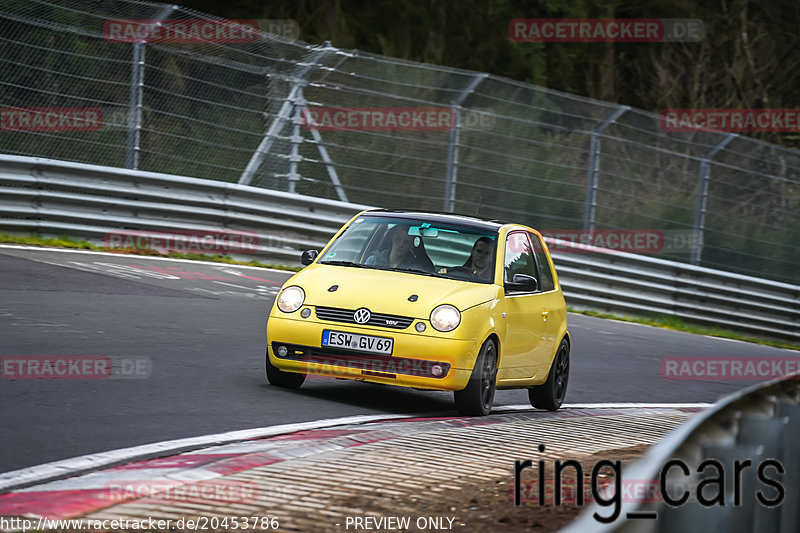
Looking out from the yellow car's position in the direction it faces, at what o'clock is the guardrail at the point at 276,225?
The guardrail is roughly at 4 o'clock from the yellow car.

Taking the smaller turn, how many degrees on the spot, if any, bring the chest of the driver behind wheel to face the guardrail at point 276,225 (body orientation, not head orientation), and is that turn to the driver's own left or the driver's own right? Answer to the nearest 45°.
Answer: approximately 135° to the driver's own right

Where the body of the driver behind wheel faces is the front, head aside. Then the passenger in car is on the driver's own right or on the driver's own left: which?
on the driver's own right

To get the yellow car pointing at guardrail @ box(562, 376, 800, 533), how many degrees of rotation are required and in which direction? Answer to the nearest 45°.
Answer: approximately 45° to its left

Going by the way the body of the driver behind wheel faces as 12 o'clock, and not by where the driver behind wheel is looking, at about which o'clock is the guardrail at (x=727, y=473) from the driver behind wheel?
The guardrail is roughly at 10 o'clock from the driver behind wheel.

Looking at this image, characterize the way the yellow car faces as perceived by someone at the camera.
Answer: facing the viewer and to the left of the viewer

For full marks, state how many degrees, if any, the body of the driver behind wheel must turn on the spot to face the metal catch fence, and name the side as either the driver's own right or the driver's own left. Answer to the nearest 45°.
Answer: approximately 135° to the driver's own right
